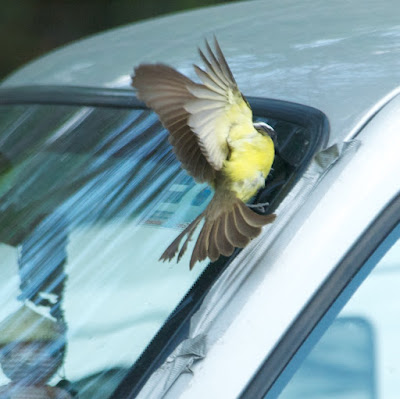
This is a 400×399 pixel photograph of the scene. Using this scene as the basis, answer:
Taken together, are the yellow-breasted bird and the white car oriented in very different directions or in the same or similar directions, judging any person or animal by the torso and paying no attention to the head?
very different directions

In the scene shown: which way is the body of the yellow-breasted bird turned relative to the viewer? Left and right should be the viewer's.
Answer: facing away from the viewer and to the right of the viewer

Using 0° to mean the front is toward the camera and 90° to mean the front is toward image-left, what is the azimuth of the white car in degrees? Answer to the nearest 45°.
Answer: approximately 45°
